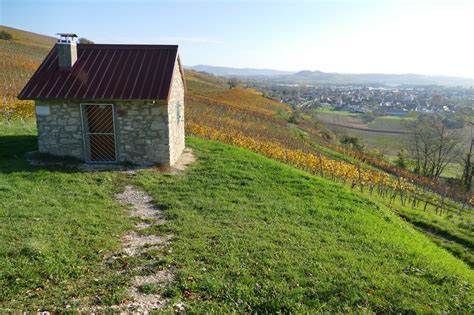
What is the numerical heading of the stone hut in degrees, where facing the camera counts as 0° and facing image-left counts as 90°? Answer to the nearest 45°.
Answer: approximately 0°
